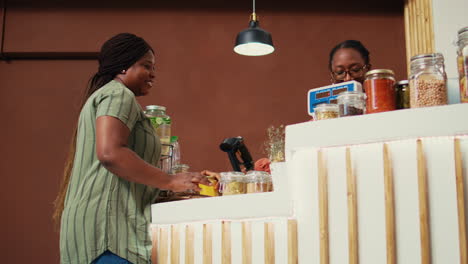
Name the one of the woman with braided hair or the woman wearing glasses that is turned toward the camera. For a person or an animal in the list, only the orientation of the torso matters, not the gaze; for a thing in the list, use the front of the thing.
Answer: the woman wearing glasses

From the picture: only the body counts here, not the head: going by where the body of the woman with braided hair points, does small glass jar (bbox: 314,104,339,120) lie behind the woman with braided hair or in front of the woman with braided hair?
in front

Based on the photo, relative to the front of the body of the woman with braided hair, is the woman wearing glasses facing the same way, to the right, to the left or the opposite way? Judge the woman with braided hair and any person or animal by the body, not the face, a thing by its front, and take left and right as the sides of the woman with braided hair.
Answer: to the right

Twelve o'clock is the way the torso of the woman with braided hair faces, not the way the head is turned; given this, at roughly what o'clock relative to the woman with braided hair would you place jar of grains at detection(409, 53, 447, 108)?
The jar of grains is roughly at 1 o'clock from the woman with braided hair.

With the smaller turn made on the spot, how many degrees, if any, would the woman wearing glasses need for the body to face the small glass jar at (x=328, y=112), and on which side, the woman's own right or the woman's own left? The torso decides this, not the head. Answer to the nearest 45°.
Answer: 0° — they already face it

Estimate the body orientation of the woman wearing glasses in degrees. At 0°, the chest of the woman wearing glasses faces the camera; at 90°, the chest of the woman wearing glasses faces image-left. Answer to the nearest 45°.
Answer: approximately 0°

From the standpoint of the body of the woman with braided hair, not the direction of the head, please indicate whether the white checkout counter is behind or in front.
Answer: in front

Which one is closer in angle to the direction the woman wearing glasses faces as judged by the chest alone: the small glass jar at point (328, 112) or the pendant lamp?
the small glass jar

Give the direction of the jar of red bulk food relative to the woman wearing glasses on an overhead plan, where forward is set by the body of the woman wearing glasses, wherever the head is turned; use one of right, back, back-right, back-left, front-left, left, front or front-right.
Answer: front

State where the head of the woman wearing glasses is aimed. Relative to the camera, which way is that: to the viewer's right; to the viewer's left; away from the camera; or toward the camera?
toward the camera

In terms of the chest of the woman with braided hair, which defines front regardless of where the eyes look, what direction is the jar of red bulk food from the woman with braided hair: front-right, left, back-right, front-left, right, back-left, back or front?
front-right

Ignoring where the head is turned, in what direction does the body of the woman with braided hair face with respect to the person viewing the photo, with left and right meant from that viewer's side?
facing to the right of the viewer

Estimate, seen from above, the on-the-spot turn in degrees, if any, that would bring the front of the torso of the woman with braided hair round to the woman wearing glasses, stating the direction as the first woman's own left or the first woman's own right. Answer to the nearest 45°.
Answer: approximately 45° to the first woman's own left

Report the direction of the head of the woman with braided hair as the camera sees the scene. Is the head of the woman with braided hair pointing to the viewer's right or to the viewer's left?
to the viewer's right

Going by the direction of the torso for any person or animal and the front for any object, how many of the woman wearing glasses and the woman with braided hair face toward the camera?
1
